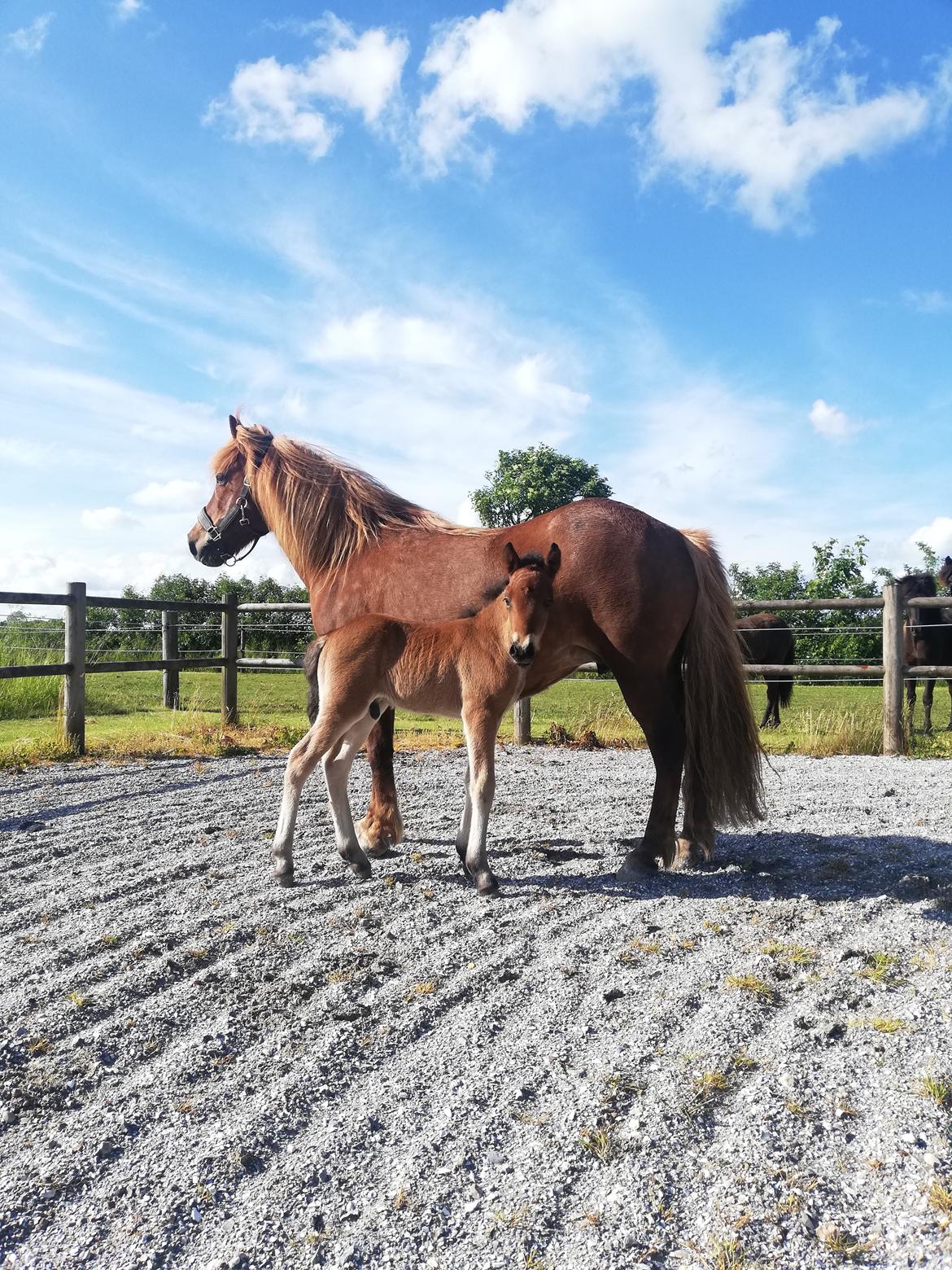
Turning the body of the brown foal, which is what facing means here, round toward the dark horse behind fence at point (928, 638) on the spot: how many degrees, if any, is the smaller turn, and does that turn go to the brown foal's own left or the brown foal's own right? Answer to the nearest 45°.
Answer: approximately 45° to the brown foal's own left

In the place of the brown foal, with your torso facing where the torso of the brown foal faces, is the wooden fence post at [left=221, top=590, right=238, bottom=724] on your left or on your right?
on your left

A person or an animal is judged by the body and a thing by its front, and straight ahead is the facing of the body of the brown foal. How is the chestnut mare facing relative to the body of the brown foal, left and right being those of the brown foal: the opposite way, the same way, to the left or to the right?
the opposite way

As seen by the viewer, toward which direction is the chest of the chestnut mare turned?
to the viewer's left

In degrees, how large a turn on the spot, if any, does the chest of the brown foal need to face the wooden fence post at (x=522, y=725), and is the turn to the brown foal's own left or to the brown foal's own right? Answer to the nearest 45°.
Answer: approximately 90° to the brown foal's own left

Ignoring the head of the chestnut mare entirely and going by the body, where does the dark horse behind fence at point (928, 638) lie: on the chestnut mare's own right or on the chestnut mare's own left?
on the chestnut mare's own right

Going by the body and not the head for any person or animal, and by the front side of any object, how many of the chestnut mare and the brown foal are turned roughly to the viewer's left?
1

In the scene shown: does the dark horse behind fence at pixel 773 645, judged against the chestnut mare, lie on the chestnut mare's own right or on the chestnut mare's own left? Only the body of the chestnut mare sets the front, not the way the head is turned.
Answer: on the chestnut mare's own right

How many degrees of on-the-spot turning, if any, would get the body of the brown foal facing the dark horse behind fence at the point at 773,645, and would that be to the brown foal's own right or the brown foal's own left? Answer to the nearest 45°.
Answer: approximately 45° to the brown foal's own left

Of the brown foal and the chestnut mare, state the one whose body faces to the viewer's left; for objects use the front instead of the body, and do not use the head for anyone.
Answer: the chestnut mare

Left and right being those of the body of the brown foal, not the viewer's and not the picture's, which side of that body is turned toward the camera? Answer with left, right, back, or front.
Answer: right

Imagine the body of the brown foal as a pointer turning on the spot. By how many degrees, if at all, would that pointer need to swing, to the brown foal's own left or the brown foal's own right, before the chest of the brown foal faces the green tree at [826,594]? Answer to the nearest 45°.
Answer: approximately 45° to the brown foal's own left

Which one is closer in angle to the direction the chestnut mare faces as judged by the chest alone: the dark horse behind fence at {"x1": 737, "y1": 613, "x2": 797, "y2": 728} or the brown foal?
the brown foal

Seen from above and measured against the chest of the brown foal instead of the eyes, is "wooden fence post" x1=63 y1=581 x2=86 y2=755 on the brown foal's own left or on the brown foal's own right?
on the brown foal's own left
